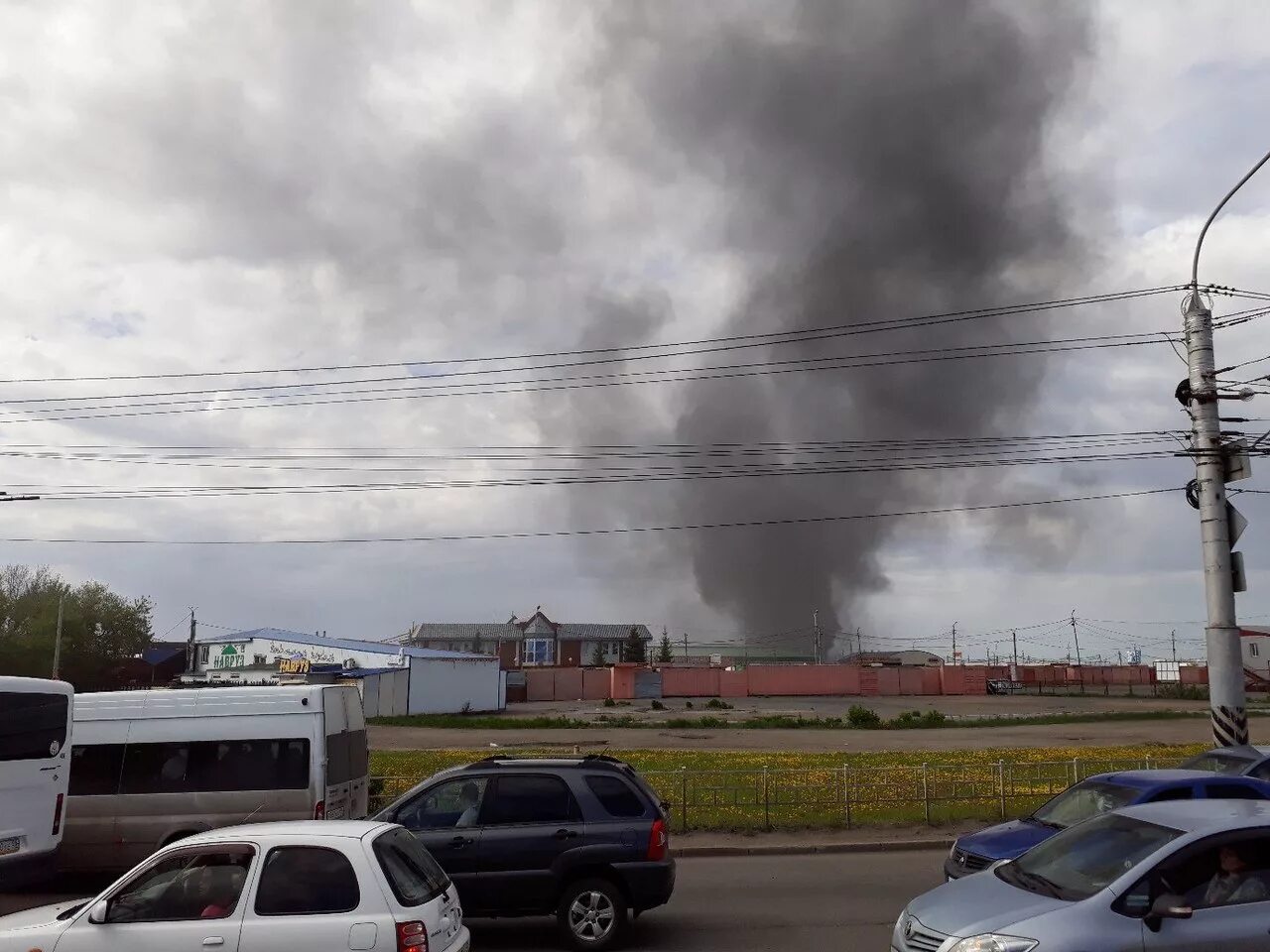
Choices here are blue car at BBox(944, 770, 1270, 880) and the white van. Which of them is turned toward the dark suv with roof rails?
the blue car

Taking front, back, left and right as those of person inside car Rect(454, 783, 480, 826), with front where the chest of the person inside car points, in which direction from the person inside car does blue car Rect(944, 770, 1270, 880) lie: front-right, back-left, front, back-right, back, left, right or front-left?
back

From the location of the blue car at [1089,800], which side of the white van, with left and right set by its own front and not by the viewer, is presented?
back

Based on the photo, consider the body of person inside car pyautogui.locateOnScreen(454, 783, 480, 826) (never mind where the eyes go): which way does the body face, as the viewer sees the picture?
to the viewer's left

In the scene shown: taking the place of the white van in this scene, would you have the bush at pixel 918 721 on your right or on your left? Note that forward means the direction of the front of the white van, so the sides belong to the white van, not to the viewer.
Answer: on your right

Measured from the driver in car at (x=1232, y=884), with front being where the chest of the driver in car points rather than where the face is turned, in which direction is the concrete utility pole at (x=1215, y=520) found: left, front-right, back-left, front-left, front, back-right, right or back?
back-right

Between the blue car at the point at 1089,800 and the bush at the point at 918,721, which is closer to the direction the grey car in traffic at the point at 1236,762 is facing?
the blue car

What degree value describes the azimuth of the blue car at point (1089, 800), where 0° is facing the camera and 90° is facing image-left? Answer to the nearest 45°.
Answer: approximately 45°

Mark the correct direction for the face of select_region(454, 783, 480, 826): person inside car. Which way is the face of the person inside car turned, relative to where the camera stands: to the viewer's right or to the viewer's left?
to the viewer's left

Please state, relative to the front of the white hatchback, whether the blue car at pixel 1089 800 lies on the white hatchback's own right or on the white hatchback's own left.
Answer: on the white hatchback's own right

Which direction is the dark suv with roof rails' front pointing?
to the viewer's left

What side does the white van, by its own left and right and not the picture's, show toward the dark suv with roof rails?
back

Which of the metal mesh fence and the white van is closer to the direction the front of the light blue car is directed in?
the white van
